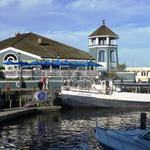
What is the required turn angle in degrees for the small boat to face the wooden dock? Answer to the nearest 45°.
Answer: approximately 45° to its right

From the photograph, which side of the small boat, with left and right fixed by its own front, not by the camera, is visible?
left
